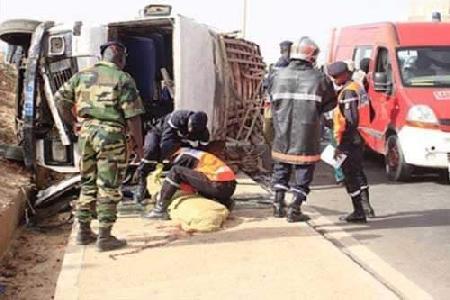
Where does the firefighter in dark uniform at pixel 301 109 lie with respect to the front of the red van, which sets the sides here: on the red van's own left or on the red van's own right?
on the red van's own right

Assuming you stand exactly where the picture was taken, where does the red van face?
facing the viewer and to the right of the viewer

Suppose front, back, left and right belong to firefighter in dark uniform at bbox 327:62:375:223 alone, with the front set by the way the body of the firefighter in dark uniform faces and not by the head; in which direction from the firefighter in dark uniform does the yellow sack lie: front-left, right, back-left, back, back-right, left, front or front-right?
front-left

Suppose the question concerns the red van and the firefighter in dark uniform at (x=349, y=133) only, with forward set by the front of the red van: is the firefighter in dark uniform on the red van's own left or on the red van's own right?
on the red van's own right

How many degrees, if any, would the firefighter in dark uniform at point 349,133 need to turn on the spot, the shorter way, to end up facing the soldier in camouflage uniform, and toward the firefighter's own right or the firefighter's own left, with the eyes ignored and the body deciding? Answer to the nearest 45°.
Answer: approximately 45° to the firefighter's own left

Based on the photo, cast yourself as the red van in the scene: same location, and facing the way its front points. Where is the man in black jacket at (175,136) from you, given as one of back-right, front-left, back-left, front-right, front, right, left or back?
right

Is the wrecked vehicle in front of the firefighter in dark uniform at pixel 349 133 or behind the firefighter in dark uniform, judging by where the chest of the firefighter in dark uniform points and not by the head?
in front

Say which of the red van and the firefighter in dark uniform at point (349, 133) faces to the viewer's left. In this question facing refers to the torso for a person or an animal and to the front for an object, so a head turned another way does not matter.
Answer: the firefighter in dark uniform

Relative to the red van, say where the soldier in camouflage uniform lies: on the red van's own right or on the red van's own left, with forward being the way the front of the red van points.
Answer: on the red van's own right

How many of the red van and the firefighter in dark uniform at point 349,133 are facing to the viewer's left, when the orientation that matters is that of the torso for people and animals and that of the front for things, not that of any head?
1

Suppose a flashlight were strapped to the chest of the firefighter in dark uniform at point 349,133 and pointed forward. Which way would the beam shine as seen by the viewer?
to the viewer's left

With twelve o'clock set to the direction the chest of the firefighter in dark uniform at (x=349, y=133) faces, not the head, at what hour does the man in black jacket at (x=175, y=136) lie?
The man in black jacket is roughly at 12 o'clock from the firefighter in dark uniform.
